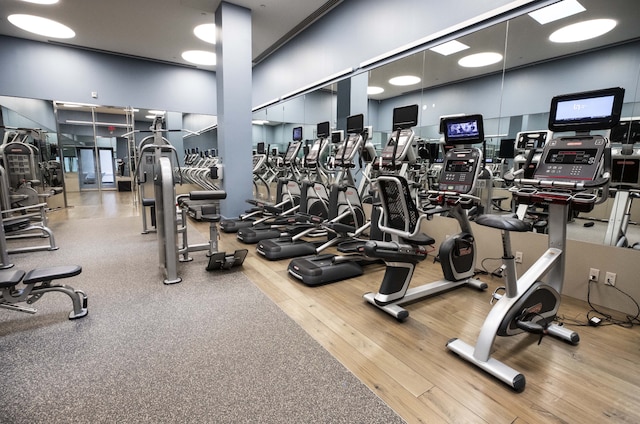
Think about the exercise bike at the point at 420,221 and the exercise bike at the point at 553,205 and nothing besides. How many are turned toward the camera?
0

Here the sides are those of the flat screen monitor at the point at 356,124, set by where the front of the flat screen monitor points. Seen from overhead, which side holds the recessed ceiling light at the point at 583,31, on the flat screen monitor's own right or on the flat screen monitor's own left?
on the flat screen monitor's own left

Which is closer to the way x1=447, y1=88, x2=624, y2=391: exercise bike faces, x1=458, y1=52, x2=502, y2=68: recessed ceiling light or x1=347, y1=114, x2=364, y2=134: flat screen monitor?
the recessed ceiling light

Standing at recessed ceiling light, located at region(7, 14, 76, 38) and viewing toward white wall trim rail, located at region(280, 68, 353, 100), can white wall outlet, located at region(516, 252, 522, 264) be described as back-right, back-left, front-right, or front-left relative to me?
front-right

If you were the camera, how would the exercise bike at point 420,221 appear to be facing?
facing away from the viewer and to the right of the viewer

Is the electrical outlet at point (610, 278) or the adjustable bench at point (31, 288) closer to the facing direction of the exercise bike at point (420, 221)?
the electrical outlet

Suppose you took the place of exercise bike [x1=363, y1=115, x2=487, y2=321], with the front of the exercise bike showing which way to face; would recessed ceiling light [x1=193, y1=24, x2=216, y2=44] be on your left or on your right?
on your left

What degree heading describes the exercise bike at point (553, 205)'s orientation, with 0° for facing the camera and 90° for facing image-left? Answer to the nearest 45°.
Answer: approximately 225°

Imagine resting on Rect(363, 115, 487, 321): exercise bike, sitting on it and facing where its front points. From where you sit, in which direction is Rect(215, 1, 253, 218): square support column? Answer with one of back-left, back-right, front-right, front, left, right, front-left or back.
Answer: left

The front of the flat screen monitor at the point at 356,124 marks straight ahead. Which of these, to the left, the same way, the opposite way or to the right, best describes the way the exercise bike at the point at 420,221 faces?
the opposite way

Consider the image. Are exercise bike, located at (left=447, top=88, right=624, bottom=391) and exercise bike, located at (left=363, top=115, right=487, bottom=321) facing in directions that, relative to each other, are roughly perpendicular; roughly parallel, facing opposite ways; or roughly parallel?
roughly parallel

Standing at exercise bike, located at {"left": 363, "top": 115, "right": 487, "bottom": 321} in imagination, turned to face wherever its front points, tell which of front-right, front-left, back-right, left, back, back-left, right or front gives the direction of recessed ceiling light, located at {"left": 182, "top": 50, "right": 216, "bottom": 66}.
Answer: left
